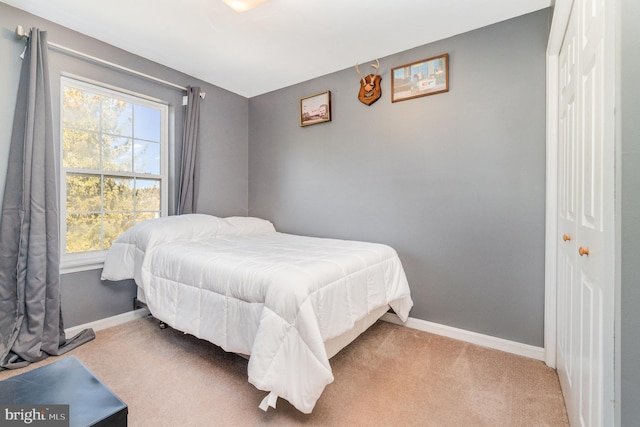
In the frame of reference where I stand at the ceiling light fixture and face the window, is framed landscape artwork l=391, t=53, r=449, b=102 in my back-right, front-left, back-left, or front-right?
back-right

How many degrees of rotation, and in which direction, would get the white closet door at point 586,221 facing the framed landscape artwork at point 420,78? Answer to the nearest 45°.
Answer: approximately 45° to its right

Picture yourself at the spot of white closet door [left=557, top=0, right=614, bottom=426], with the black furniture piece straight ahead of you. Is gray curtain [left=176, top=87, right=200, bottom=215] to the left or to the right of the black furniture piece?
right

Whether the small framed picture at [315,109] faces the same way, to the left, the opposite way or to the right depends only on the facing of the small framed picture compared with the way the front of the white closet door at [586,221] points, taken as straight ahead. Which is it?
to the left

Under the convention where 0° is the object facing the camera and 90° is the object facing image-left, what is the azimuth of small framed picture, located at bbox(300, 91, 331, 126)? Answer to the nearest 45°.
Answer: approximately 45°

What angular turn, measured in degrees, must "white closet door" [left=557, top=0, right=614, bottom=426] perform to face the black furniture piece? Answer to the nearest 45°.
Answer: approximately 45° to its left

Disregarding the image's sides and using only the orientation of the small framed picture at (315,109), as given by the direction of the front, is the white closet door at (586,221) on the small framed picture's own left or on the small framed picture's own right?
on the small framed picture's own left

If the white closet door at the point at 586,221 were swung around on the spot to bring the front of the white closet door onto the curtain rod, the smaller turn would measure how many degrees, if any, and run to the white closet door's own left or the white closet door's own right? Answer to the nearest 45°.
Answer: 0° — it already faces it

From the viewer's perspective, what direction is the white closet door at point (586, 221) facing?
to the viewer's left

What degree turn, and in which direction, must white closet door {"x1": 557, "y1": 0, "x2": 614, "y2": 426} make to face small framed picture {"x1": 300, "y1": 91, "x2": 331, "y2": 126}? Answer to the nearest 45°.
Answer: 0° — it already faces it
